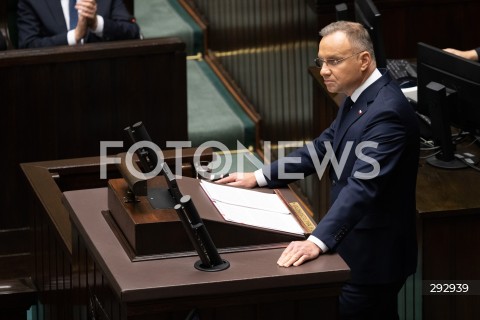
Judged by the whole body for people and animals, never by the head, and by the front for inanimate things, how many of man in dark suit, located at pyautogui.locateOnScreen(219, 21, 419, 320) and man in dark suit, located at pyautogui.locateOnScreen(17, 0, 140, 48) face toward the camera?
1

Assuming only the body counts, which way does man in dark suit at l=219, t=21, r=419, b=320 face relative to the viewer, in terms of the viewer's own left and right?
facing to the left of the viewer

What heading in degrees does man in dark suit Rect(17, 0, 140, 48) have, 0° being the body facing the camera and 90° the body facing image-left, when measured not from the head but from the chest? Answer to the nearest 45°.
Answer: approximately 0°

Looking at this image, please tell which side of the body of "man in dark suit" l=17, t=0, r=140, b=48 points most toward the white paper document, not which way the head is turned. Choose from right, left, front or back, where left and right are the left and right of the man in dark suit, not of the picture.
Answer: front

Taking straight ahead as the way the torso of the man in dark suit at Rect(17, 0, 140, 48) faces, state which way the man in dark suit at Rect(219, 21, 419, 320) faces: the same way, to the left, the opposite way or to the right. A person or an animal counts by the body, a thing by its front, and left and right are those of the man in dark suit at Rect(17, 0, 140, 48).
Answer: to the right

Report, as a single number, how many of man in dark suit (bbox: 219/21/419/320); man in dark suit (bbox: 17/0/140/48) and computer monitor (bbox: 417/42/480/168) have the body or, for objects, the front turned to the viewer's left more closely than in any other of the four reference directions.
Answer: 1

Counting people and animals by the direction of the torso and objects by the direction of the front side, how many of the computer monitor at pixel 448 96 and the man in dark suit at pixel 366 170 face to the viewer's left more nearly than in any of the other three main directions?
1

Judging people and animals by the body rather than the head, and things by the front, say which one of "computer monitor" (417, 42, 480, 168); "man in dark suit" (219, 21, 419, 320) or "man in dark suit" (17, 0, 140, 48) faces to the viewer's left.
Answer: "man in dark suit" (219, 21, 419, 320)

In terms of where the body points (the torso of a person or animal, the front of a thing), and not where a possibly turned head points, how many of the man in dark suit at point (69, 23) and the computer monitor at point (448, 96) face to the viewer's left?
0

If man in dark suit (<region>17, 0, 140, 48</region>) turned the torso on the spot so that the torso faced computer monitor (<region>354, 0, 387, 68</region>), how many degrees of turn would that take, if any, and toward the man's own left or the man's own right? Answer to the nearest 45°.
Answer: approximately 45° to the man's own left

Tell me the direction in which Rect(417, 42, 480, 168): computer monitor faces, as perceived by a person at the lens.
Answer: facing away from the viewer and to the right of the viewer

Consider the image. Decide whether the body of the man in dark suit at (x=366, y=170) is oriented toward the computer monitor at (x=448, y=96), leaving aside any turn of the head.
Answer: no

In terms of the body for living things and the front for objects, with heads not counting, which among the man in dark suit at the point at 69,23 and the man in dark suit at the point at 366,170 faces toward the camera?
the man in dark suit at the point at 69,23

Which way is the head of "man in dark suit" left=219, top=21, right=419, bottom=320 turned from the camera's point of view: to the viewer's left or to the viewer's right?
to the viewer's left

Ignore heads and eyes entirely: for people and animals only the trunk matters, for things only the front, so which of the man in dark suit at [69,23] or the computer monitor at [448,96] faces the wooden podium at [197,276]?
the man in dark suit
